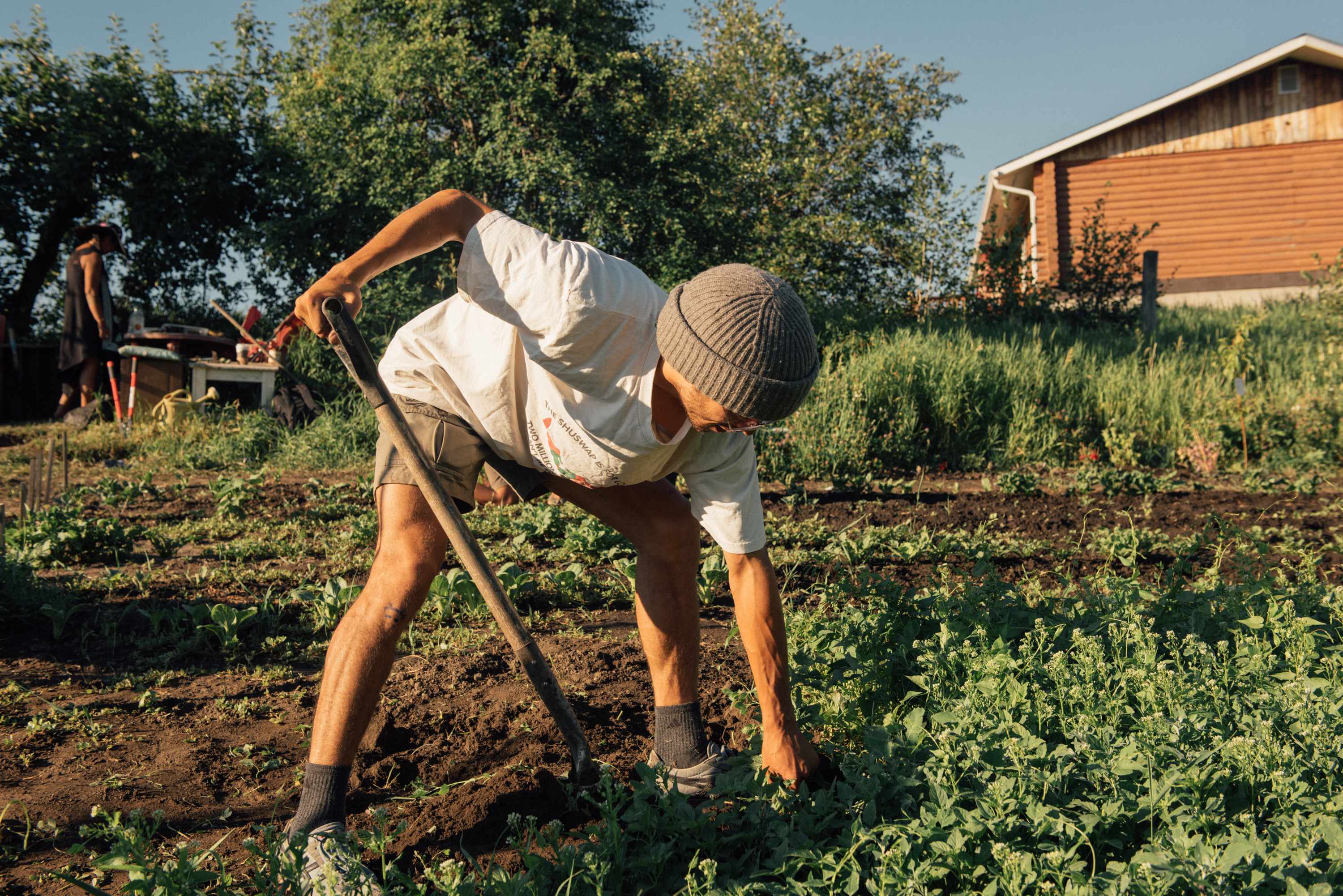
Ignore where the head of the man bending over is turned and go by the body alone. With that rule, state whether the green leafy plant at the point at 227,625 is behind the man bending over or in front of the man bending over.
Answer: behind

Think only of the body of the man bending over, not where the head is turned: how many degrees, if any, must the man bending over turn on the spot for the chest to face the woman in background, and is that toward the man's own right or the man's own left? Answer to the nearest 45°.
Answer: approximately 180°

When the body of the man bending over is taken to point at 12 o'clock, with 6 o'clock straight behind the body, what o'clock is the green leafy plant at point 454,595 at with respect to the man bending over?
The green leafy plant is roughly at 7 o'clock from the man bending over.

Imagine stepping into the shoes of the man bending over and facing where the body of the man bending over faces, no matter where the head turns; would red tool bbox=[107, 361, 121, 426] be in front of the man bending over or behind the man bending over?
behind

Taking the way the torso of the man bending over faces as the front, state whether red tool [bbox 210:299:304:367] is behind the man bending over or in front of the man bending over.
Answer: behind

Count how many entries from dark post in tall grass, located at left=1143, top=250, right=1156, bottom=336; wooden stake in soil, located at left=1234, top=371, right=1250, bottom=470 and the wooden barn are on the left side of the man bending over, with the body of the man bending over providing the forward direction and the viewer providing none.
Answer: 3

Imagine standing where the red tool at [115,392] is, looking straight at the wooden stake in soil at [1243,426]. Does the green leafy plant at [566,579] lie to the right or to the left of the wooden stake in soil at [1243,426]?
right

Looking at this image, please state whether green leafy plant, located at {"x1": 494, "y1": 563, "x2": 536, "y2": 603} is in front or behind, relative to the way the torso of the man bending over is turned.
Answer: behind

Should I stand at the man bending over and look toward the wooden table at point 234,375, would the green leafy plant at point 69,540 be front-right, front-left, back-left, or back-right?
front-left

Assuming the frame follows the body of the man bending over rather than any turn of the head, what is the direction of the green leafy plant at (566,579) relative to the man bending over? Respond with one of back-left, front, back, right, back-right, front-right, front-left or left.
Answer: back-left

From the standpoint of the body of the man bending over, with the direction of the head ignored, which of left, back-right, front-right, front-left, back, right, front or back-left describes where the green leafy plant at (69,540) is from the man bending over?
back

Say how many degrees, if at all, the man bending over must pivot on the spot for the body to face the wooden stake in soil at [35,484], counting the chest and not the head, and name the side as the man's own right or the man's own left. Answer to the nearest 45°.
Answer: approximately 180°

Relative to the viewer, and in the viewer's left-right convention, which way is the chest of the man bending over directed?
facing the viewer and to the right of the viewer
